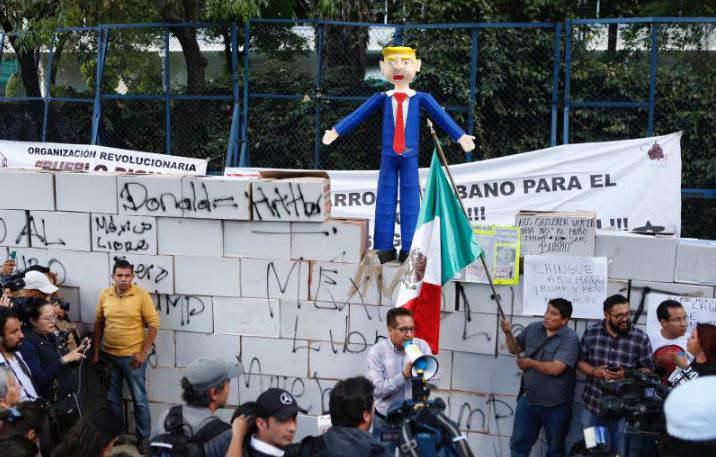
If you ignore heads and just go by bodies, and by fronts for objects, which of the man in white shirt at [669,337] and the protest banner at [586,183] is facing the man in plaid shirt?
the protest banner

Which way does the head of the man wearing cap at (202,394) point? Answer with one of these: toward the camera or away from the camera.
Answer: away from the camera

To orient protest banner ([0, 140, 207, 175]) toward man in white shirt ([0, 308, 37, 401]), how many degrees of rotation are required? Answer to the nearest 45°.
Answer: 0° — it already faces them

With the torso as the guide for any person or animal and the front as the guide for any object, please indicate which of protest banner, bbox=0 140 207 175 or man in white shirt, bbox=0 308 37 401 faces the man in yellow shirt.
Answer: the protest banner
